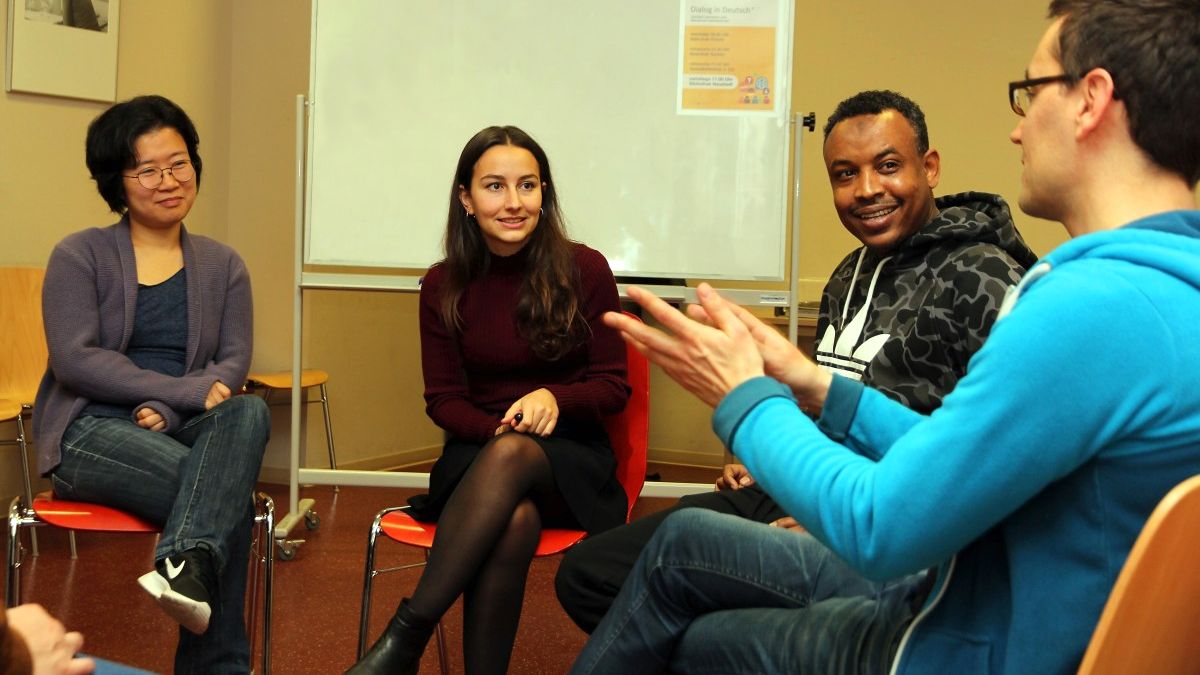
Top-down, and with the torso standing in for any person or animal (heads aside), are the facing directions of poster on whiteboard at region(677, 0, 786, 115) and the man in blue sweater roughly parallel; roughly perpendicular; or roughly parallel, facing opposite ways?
roughly perpendicular

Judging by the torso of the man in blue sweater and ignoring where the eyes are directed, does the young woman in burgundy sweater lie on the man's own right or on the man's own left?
on the man's own right

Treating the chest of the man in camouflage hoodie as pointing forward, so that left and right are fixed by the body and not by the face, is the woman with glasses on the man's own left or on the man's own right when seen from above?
on the man's own right

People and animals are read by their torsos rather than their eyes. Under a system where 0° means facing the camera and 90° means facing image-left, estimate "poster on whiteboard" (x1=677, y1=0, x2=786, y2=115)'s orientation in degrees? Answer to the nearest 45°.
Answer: approximately 0°

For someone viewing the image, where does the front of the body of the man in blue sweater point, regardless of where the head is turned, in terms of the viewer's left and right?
facing to the left of the viewer

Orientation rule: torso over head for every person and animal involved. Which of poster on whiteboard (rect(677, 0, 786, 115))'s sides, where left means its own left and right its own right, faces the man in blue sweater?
front

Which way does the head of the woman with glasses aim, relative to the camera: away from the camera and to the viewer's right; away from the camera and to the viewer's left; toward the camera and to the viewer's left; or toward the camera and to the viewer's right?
toward the camera and to the viewer's right
